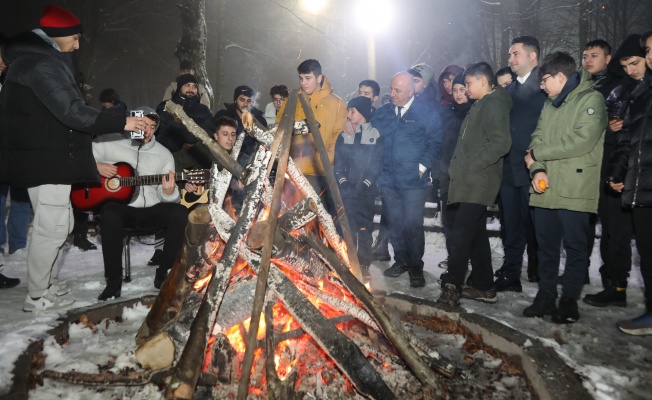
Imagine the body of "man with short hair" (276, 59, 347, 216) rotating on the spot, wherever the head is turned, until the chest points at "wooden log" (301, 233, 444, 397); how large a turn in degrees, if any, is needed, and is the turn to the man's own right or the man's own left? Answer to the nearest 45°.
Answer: approximately 45° to the man's own left

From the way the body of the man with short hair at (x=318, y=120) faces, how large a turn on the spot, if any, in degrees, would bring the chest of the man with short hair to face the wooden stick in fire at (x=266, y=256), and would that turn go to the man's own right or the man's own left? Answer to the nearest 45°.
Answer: approximately 45° to the man's own left

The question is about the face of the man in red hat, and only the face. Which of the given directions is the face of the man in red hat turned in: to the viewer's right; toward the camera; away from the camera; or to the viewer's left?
to the viewer's right

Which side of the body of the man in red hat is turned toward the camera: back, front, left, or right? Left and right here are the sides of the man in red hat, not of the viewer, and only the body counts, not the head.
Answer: right

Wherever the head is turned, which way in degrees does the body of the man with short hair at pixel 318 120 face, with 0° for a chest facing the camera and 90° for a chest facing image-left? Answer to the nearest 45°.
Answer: approximately 45°

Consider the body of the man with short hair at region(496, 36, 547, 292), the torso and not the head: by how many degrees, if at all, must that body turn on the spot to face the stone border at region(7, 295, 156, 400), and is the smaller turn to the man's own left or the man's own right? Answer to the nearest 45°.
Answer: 0° — they already face it

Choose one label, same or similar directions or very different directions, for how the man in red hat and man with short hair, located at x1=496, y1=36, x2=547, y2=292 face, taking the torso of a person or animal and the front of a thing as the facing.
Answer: very different directions

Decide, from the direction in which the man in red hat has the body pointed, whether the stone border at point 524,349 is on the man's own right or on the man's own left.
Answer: on the man's own right
